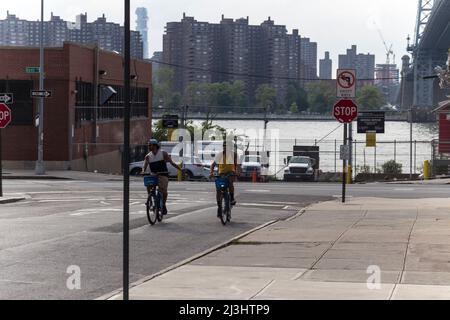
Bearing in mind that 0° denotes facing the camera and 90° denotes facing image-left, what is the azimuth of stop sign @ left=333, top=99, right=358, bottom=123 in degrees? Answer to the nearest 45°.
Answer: approximately 0°

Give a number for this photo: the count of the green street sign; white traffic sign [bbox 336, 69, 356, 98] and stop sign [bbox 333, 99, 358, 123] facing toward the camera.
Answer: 3

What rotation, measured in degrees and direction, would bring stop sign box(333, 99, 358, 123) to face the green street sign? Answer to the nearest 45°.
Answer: approximately 135° to its right
